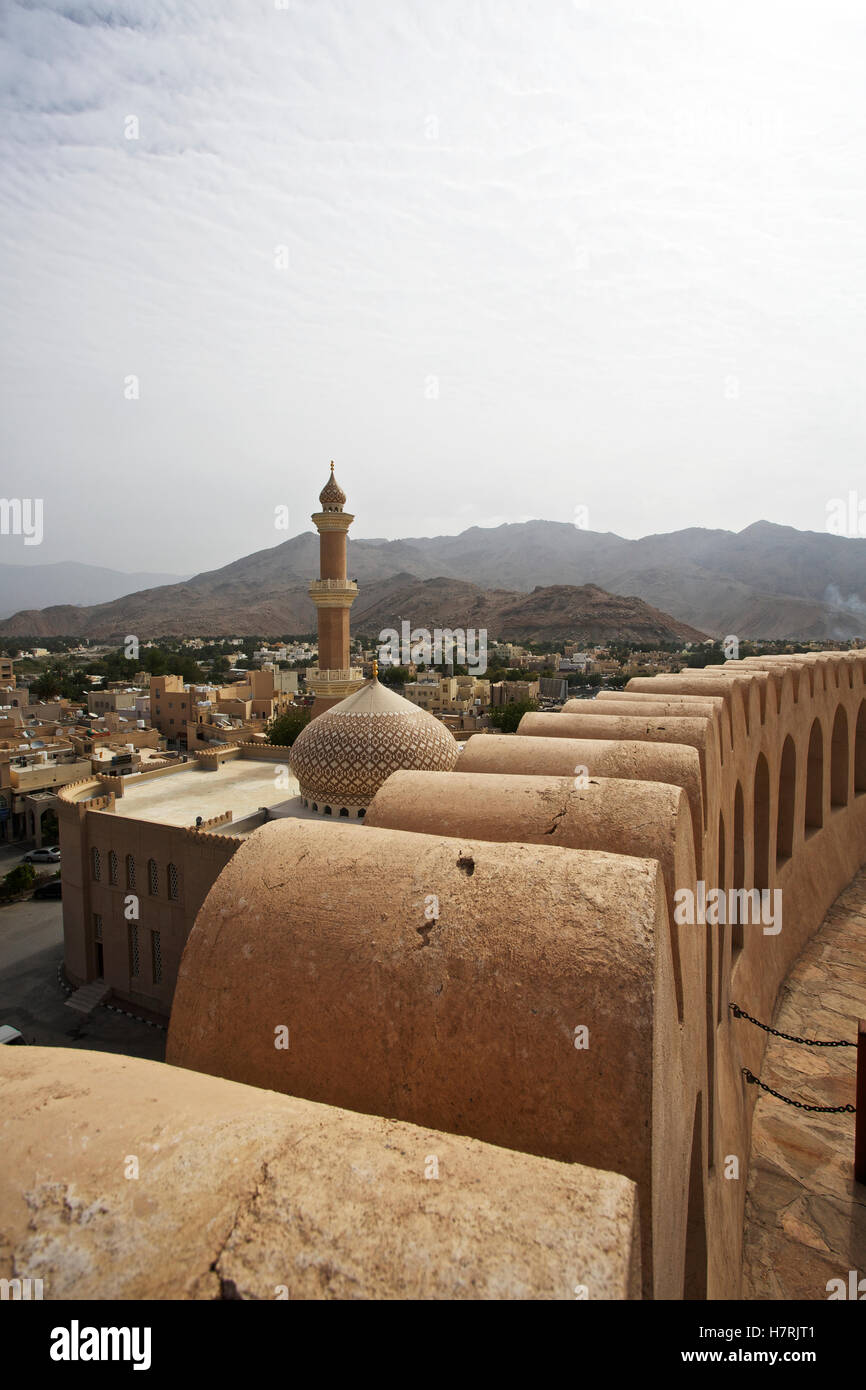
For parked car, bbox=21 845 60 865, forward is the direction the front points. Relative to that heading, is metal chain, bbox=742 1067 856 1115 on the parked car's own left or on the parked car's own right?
on the parked car's own left

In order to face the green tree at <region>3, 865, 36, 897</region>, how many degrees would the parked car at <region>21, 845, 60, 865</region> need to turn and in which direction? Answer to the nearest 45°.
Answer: approximately 90° to its left

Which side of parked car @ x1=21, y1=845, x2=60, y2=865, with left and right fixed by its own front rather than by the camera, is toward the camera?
left

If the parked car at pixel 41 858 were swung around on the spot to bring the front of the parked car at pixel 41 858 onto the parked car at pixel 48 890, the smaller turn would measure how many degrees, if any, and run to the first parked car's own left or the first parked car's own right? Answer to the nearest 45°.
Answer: approximately 90° to the first parked car's own left
